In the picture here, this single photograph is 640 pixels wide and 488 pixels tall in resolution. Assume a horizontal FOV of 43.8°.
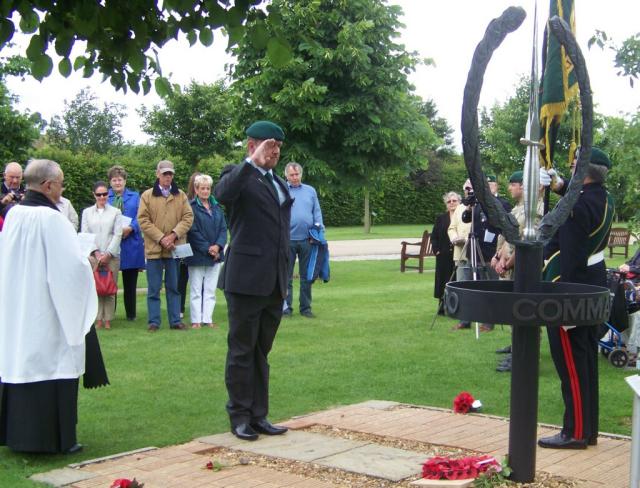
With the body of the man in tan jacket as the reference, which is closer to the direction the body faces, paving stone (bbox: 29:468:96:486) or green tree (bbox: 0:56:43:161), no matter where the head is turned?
the paving stone

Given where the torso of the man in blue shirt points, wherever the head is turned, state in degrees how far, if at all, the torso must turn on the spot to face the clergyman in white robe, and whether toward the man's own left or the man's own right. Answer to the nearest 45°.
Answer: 0° — they already face them

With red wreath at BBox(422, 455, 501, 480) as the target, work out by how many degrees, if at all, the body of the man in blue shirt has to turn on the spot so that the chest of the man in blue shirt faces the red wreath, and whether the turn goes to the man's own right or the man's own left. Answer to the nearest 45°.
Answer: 0° — they already face it

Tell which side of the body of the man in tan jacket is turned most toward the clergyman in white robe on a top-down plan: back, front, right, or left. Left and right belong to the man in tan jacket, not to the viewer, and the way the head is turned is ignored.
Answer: front

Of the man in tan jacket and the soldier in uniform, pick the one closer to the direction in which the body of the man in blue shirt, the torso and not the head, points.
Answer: the soldier in uniform

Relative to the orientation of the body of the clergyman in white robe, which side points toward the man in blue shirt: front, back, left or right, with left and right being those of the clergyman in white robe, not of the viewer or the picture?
front

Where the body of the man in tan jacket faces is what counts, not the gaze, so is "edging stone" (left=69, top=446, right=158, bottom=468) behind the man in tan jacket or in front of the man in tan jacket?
in front

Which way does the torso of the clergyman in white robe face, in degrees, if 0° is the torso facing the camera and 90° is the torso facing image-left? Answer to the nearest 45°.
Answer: approximately 225°
